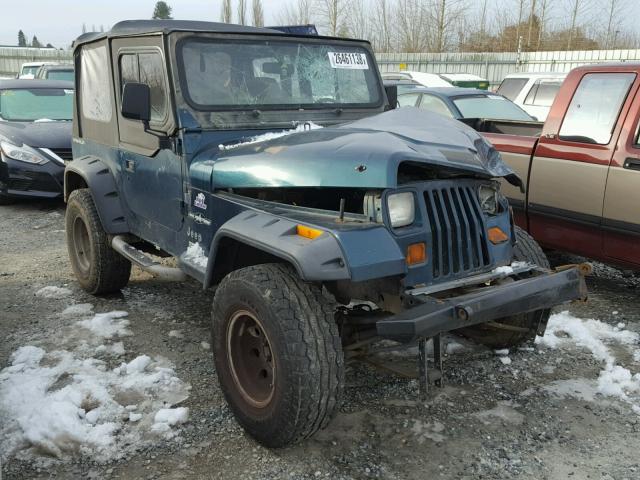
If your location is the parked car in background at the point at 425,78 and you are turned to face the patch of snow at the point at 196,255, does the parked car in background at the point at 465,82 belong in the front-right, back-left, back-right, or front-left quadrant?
back-left

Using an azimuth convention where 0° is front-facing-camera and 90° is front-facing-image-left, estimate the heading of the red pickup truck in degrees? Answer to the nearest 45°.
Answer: approximately 315°

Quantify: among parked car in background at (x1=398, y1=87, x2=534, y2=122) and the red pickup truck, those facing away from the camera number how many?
0

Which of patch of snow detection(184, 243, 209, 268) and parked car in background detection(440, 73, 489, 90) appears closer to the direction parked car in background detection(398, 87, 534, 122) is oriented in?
the patch of snow

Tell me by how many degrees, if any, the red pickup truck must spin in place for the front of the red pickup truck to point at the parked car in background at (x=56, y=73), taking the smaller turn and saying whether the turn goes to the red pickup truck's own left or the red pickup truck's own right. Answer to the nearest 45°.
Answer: approximately 180°
